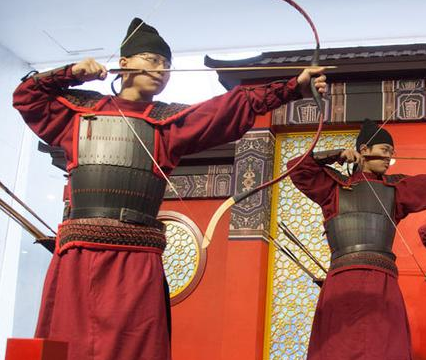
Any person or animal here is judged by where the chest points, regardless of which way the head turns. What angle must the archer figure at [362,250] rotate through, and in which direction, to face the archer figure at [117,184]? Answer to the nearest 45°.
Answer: approximately 45° to its right

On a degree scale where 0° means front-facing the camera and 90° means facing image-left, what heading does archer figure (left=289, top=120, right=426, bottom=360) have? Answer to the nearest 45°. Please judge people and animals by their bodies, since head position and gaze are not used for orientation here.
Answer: approximately 0°
